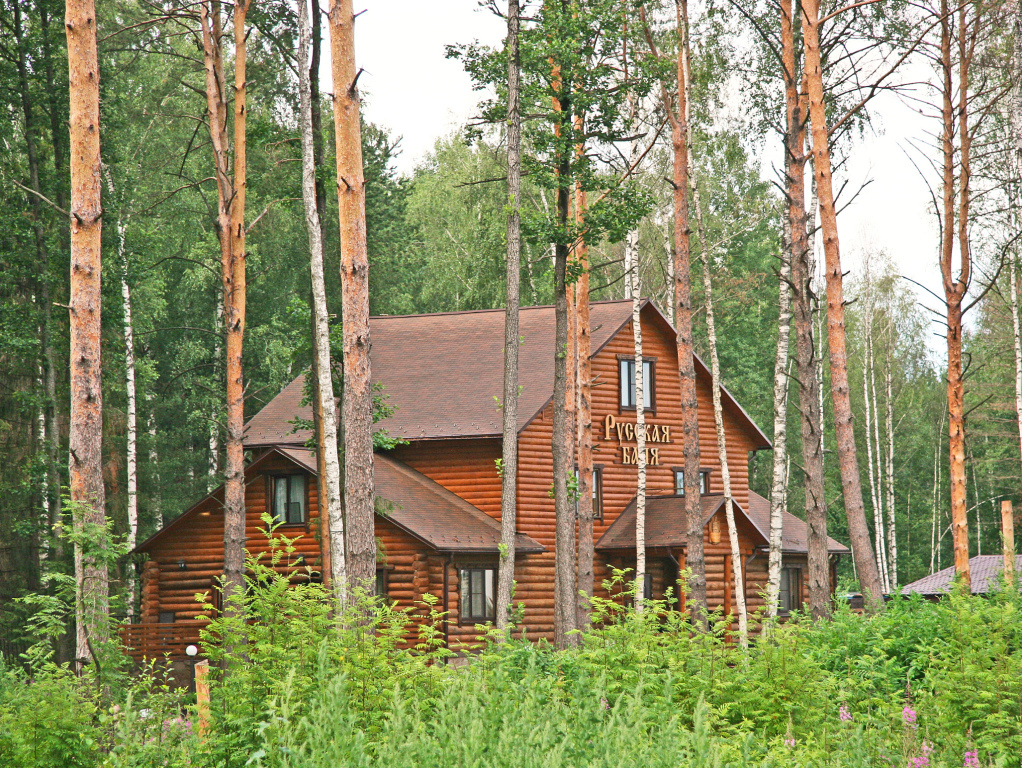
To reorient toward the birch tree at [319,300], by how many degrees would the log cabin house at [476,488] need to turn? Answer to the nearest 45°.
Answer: approximately 45° to its right

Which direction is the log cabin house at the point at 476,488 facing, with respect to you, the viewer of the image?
facing the viewer and to the right of the viewer

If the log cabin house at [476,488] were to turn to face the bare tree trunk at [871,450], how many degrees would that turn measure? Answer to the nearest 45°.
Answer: approximately 90° to its left

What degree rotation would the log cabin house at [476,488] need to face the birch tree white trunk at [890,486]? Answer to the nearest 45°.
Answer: approximately 90° to its left

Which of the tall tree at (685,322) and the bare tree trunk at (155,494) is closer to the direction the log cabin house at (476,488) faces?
the tall tree

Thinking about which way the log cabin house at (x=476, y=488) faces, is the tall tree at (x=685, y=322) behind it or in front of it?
in front

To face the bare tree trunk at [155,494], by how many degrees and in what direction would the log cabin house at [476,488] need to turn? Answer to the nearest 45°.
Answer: approximately 180°

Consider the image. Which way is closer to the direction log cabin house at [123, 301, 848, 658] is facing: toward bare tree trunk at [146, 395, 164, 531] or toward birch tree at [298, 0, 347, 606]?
the birch tree
